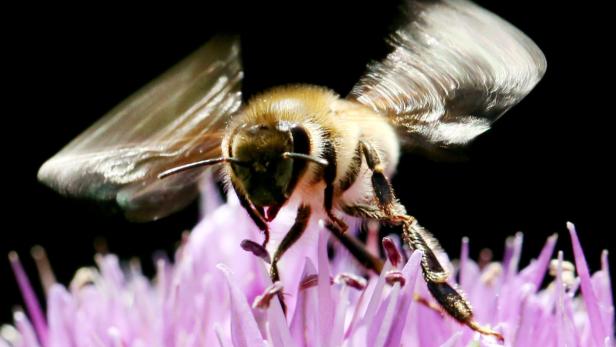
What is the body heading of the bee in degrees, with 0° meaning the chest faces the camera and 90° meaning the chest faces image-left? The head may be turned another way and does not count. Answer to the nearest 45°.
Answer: approximately 45°
